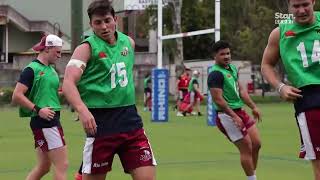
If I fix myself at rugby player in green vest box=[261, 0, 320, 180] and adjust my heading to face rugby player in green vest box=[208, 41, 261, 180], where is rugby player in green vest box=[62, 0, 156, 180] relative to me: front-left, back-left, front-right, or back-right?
front-left

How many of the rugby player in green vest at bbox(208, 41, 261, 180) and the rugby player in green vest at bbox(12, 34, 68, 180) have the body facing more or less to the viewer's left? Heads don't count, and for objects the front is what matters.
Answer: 0

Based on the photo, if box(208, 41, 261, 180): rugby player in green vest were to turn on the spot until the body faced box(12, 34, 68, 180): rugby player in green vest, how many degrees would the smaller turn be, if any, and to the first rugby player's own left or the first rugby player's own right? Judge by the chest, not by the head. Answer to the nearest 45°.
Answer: approximately 90° to the first rugby player's own right

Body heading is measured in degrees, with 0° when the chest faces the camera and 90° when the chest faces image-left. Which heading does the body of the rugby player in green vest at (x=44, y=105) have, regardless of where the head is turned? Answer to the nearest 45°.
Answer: approximately 315°

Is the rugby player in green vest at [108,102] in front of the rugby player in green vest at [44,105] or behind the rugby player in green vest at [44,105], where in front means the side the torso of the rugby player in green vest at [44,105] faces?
in front
